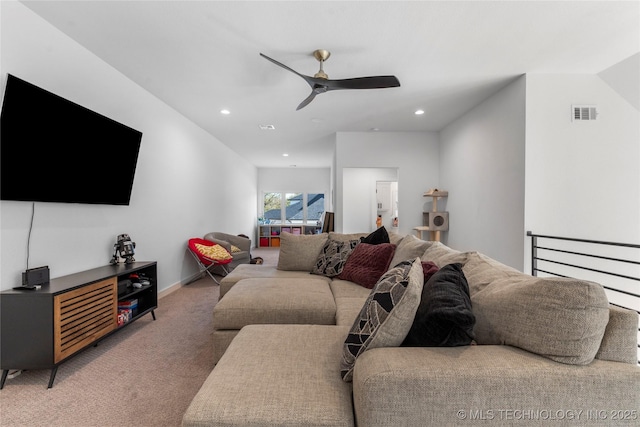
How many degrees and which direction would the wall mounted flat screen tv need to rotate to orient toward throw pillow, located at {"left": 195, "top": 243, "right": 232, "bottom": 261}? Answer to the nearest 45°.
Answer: approximately 90° to its left

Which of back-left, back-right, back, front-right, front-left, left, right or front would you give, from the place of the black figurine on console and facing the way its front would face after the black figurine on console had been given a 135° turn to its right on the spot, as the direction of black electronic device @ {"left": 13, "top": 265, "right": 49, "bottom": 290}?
front-left

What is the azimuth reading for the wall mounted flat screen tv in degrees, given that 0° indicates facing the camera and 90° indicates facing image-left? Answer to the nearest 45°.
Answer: approximately 315°

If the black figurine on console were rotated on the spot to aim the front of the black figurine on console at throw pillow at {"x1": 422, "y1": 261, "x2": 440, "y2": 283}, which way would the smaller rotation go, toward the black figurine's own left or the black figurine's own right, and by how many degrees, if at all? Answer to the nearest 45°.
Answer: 0° — it already faces it

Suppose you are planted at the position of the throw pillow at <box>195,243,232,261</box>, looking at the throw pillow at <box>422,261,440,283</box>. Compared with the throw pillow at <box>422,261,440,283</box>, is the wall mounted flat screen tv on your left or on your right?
right

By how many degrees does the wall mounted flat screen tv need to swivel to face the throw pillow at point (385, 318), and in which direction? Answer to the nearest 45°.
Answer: approximately 45° to its right

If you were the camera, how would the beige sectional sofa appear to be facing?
facing to the left of the viewer

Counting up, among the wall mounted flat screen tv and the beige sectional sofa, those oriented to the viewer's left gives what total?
1
